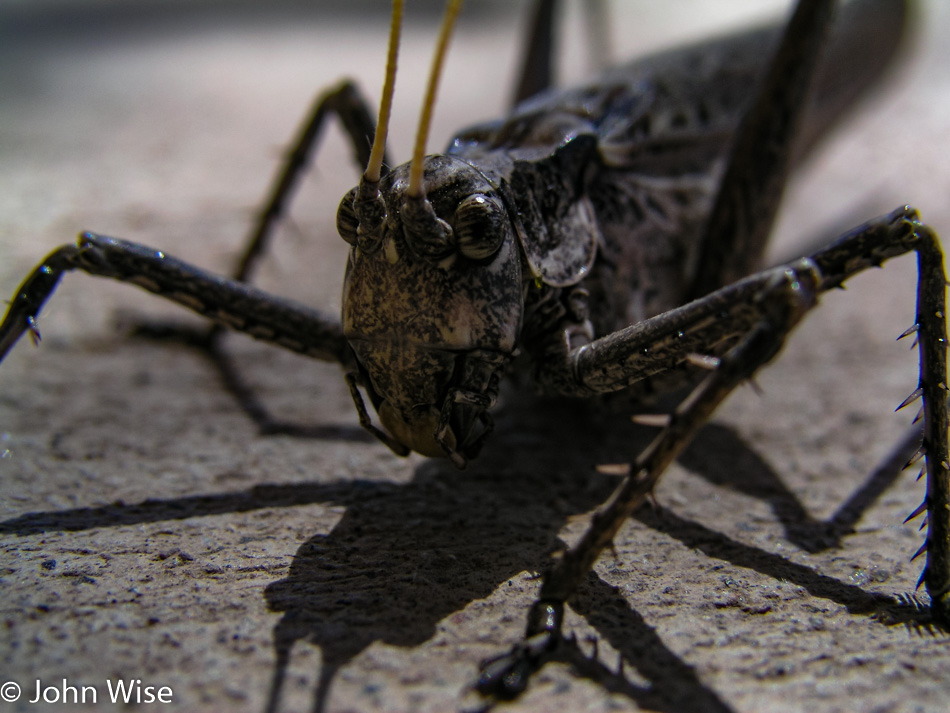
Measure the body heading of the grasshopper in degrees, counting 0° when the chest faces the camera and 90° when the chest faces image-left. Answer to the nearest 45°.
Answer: approximately 45°
